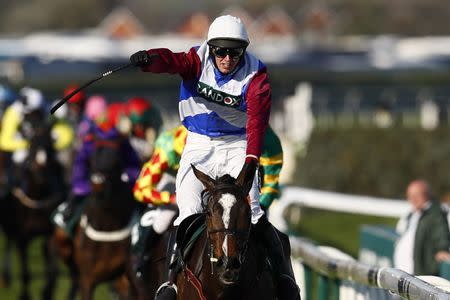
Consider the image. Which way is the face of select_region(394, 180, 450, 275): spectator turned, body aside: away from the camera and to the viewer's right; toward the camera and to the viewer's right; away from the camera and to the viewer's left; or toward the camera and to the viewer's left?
toward the camera and to the viewer's left

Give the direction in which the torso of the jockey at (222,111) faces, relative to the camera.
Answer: toward the camera

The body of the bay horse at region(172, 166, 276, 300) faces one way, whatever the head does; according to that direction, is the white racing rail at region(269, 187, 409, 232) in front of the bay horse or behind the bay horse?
behind

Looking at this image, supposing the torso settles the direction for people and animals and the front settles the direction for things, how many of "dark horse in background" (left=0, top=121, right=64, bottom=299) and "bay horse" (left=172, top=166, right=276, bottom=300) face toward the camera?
2

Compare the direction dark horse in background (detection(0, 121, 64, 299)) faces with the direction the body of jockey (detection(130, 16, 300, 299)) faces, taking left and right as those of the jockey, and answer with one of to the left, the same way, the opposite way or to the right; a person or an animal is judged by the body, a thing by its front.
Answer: the same way

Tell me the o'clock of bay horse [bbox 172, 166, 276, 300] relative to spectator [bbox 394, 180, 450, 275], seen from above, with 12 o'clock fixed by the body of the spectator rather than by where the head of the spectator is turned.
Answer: The bay horse is roughly at 11 o'clock from the spectator.

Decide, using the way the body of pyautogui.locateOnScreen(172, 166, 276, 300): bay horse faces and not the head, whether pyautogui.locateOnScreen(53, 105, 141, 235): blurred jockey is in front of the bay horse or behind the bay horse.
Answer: behind

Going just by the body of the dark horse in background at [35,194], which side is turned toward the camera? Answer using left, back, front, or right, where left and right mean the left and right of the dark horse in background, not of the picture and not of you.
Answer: front

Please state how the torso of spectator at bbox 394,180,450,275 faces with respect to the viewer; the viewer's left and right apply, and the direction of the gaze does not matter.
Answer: facing the viewer and to the left of the viewer

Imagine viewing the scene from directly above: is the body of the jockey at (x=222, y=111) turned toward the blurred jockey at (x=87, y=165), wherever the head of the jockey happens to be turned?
no

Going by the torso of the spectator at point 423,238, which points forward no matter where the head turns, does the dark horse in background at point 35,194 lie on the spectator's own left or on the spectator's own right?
on the spectator's own right

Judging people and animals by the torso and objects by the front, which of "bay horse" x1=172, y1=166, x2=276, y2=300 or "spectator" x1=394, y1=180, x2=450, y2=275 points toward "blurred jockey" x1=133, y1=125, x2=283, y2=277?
the spectator

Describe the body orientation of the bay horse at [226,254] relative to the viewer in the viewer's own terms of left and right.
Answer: facing the viewer

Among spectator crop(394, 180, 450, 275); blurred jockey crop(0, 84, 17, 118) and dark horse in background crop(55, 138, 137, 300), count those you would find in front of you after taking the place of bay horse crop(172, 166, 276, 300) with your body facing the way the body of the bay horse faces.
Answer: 0

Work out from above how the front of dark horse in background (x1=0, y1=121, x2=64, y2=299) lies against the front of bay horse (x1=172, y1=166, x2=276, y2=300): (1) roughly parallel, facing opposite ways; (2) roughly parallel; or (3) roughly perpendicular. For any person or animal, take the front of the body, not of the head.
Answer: roughly parallel

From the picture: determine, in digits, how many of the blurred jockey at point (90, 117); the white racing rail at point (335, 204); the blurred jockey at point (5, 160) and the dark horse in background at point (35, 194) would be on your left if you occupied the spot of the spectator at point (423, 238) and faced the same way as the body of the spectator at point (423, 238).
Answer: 0
